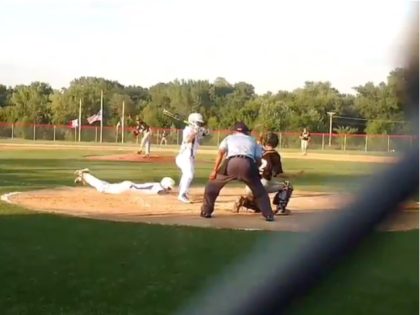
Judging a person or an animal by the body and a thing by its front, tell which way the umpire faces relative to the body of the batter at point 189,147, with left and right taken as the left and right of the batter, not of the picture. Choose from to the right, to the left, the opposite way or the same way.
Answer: to the left

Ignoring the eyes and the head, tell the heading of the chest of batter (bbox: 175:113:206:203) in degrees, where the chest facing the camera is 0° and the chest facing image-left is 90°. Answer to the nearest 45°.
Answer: approximately 270°

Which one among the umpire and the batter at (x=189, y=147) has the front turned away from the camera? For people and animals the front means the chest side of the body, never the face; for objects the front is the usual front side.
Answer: the umpire

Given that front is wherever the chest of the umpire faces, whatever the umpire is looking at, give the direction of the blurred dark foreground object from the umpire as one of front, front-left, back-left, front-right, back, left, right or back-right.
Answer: back

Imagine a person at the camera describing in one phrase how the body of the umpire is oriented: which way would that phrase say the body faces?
away from the camera

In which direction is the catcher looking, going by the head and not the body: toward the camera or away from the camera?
away from the camera
